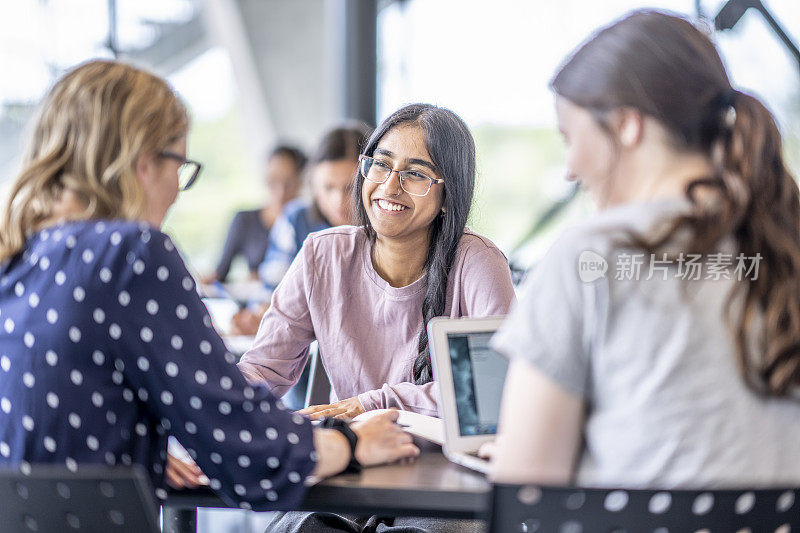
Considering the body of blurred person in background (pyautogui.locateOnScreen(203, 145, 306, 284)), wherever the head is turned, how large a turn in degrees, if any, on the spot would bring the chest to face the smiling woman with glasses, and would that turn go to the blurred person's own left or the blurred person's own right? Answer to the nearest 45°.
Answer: approximately 45° to the blurred person's own left

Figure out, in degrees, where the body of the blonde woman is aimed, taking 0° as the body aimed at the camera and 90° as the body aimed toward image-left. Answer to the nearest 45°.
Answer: approximately 225°

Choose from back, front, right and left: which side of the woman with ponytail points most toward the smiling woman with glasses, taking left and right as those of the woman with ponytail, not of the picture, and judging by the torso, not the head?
front

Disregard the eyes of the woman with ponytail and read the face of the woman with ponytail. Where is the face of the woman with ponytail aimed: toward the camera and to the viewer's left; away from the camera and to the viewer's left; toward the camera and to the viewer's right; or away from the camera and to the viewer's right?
away from the camera and to the viewer's left

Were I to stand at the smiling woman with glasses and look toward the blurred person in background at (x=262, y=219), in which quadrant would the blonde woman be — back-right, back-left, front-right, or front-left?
back-left

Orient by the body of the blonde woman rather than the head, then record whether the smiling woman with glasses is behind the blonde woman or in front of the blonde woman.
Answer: in front

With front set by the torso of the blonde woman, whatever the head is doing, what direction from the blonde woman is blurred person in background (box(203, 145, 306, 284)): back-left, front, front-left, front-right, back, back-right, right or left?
front-left

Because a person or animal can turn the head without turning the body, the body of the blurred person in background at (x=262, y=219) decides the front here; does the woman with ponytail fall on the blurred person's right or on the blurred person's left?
on the blurred person's left

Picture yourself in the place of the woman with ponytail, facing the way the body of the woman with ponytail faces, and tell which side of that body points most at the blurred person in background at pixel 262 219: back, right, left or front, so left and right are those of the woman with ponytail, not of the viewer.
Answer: front

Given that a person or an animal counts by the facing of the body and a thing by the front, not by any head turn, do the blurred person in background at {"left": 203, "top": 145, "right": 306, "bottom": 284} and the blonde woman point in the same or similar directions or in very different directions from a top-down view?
very different directions
